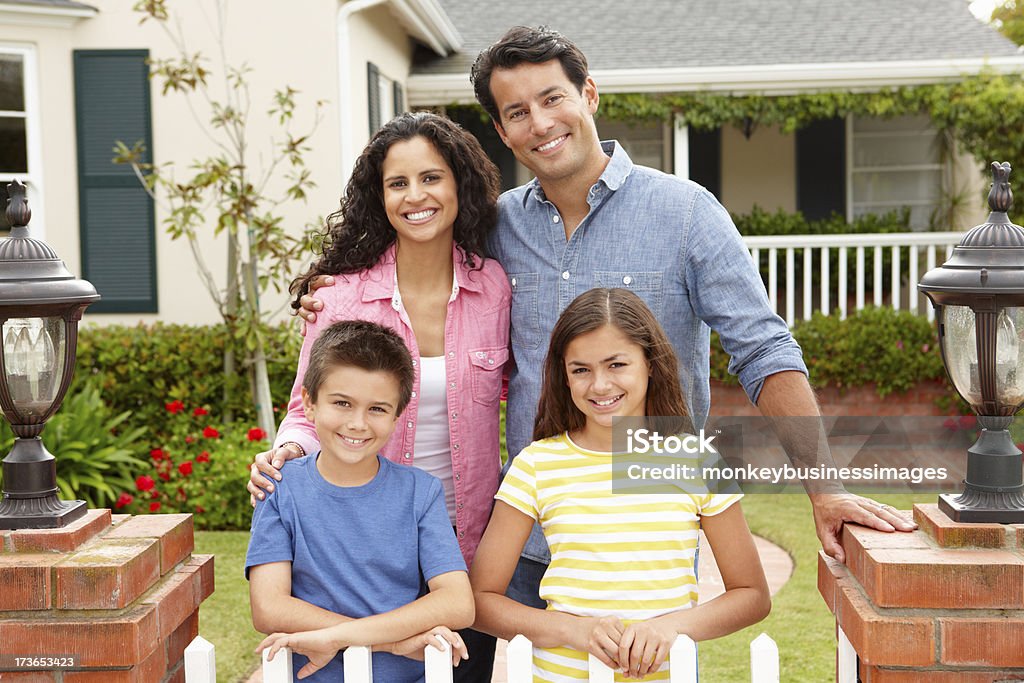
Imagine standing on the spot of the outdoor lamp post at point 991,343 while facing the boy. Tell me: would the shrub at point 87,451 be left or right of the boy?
right

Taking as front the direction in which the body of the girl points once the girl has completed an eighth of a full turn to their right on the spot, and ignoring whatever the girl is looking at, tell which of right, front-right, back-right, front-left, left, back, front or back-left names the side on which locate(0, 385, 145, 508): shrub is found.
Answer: right

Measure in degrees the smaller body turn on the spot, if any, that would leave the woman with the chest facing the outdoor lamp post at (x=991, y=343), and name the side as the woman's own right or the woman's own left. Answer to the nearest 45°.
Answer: approximately 45° to the woman's own left

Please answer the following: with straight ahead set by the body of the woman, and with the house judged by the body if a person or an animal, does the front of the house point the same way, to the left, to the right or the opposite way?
the same way

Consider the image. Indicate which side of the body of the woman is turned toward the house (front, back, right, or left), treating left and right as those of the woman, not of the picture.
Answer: back

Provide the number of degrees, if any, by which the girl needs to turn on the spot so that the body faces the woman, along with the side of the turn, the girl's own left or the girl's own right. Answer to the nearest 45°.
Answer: approximately 135° to the girl's own right

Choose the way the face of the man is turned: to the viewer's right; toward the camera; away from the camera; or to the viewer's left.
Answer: toward the camera

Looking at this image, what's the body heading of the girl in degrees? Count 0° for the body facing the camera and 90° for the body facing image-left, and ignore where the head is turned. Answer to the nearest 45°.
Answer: approximately 0°

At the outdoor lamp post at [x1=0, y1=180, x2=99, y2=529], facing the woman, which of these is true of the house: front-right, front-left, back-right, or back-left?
front-left

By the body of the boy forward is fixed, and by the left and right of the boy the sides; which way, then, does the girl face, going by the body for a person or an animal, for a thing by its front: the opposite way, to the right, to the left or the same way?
the same way

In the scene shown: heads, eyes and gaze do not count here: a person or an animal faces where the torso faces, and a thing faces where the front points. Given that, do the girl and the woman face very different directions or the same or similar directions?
same or similar directions

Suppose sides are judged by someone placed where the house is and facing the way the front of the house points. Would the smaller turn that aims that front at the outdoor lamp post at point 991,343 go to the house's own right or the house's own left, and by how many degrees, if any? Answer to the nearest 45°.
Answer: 0° — it already faces it

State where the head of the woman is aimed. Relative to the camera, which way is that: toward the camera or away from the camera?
toward the camera

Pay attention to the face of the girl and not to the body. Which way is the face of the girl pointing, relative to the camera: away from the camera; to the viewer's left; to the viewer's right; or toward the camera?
toward the camera

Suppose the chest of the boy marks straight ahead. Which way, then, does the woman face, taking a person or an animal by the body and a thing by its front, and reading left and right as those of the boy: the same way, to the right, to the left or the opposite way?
the same way

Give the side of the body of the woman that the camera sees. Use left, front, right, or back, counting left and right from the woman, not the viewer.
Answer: front
